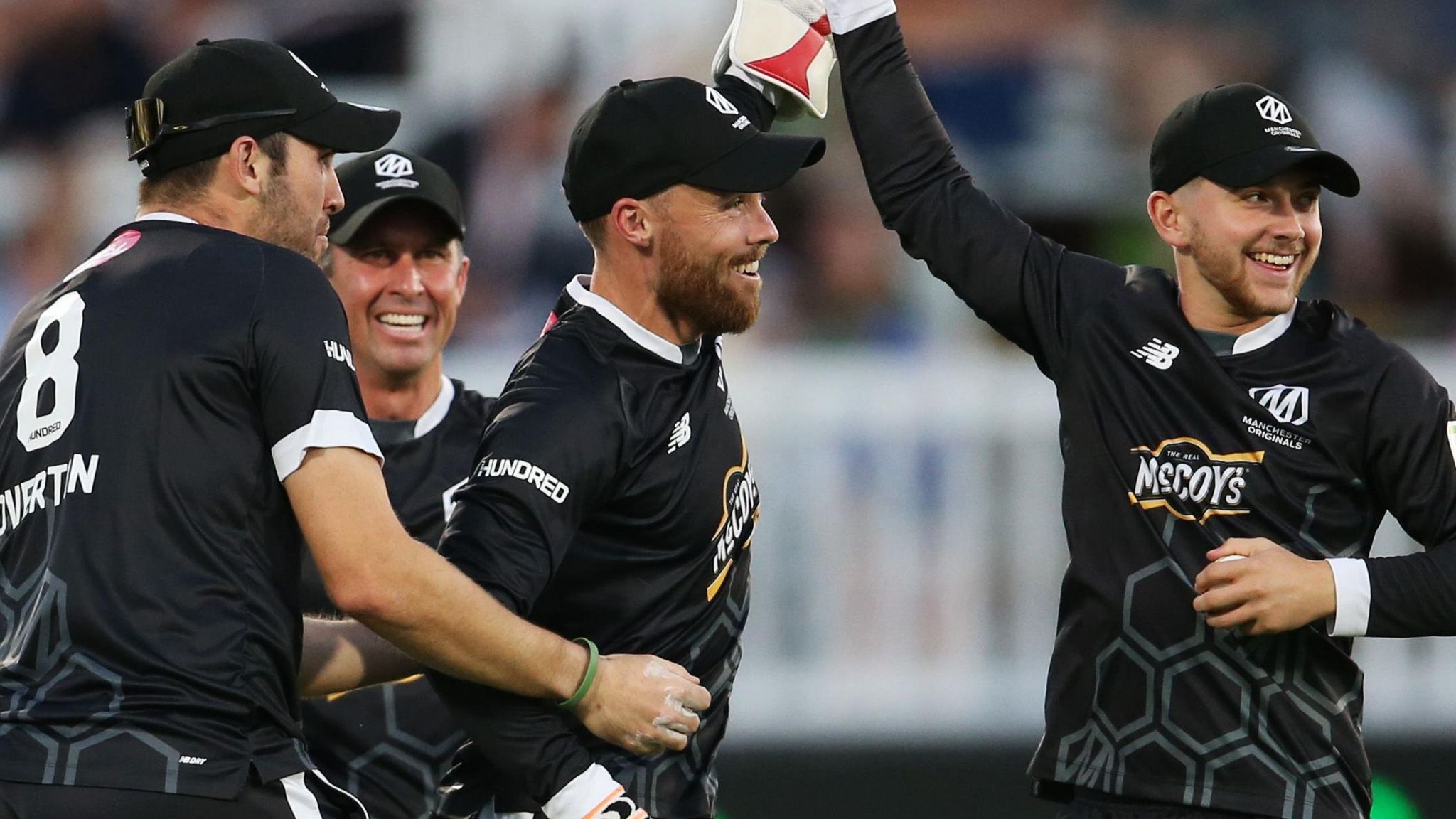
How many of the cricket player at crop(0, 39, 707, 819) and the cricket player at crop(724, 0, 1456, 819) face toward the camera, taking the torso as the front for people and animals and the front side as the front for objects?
1

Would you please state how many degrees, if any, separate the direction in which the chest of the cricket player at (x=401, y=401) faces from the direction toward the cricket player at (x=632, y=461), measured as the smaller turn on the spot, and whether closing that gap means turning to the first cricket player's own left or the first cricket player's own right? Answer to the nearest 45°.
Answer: approximately 45° to the first cricket player's own left

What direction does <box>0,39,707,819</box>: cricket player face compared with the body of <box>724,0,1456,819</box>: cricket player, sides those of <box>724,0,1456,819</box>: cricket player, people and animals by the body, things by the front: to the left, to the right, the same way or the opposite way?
the opposite way

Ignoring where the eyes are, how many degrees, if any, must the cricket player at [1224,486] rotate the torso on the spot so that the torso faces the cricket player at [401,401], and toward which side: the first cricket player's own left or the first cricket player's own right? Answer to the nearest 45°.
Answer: approximately 90° to the first cricket player's own right

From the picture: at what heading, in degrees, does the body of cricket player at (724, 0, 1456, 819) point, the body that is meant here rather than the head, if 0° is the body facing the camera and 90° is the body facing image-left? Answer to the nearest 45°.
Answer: approximately 0°

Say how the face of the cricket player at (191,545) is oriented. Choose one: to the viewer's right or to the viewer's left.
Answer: to the viewer's right

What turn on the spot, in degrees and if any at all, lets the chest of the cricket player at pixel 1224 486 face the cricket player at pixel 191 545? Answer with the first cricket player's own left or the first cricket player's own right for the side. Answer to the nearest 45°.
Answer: approximately 45° to the first cricket player's own right

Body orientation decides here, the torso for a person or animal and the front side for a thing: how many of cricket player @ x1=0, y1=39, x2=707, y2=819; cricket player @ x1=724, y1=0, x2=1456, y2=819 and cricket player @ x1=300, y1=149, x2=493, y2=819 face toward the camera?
2

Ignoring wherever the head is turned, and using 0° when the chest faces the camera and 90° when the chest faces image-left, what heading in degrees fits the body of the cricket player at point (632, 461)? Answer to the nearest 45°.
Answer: approximately 315°

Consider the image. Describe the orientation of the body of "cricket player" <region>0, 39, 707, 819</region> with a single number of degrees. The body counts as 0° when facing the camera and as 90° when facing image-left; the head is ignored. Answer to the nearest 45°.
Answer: approximately 225°

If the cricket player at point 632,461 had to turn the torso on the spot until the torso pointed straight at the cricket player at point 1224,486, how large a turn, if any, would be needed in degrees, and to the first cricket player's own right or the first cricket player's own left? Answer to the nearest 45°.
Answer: approximately 45° to the first cricket player's own left
